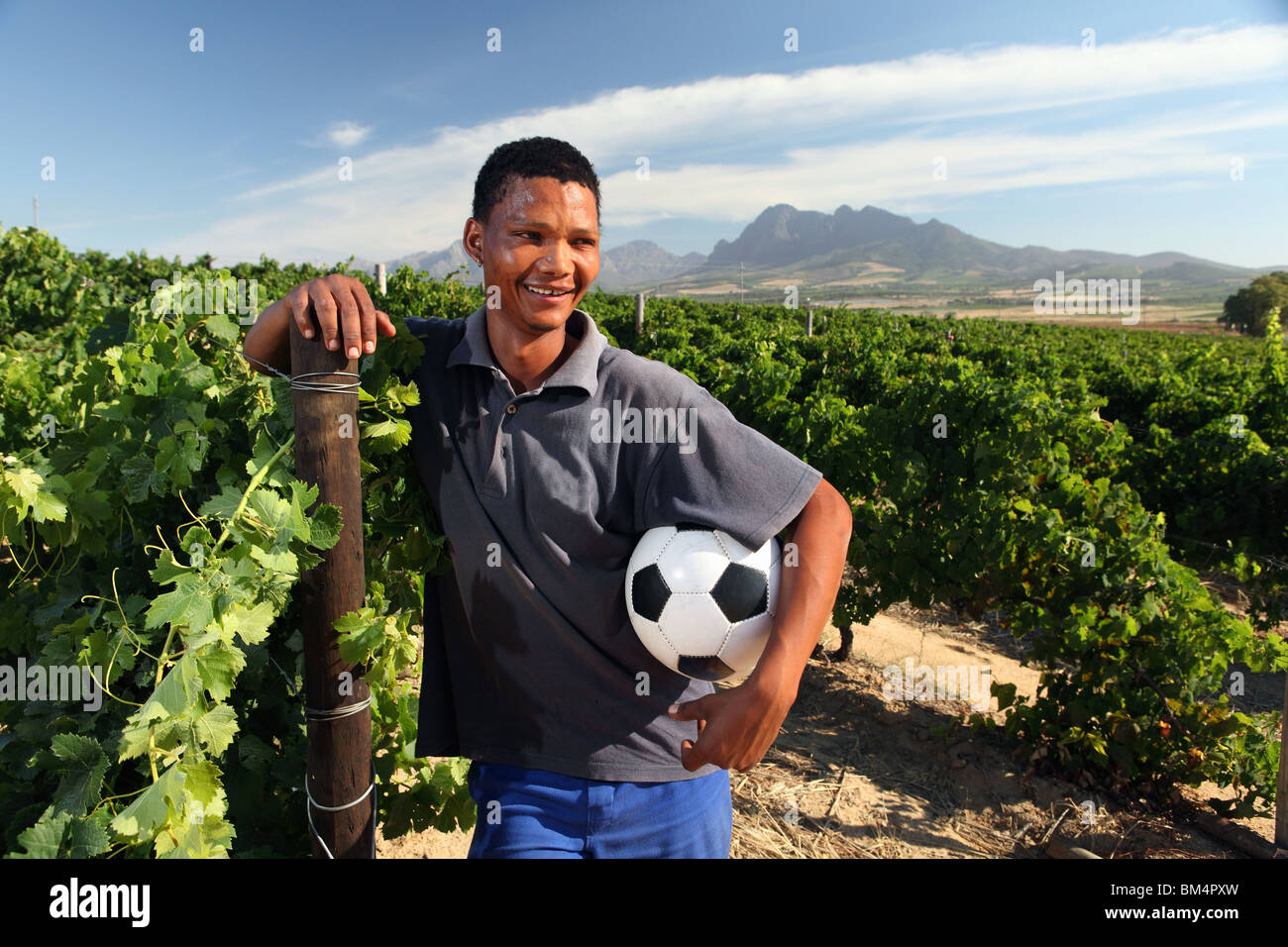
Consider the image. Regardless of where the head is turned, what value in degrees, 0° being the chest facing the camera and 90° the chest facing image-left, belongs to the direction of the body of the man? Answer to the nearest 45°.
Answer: approximately 0°
